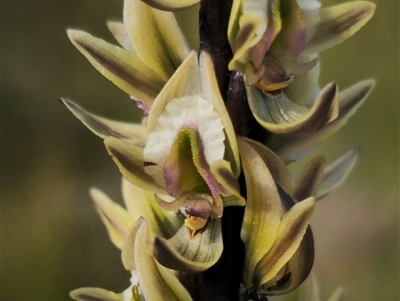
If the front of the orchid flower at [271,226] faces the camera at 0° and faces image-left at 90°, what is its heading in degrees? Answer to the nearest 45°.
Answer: approximately 270°
